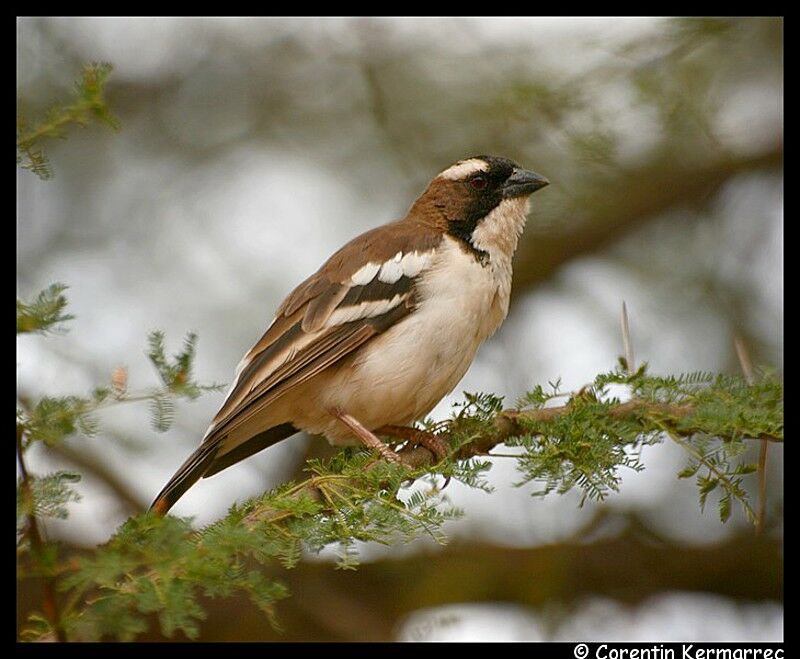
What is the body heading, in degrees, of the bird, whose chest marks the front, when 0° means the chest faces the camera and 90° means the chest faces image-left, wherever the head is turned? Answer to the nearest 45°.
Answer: approximately 270°

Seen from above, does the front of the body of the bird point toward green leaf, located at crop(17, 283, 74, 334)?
no
